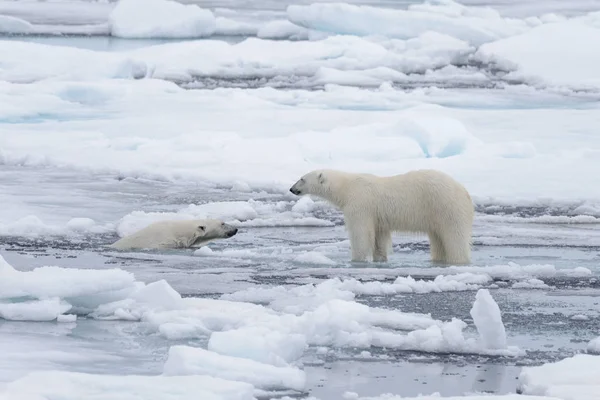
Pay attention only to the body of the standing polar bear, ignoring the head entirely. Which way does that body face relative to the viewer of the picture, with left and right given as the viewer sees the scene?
facing to the left of the viewer

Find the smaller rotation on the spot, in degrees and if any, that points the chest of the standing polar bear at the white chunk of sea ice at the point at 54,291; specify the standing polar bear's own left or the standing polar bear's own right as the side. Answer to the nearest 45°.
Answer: approximately 45° to the standing polar bear's own left

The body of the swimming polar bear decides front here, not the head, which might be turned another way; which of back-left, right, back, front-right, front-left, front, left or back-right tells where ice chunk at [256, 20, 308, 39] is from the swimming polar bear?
left

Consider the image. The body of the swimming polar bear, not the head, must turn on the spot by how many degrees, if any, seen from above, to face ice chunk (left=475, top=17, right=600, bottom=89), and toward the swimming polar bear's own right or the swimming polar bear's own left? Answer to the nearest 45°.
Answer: approximately 45° to the swimming polar bear's own left

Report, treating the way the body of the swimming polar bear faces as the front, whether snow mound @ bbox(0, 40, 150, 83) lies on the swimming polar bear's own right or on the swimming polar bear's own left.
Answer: on the swimming polar bear's own left

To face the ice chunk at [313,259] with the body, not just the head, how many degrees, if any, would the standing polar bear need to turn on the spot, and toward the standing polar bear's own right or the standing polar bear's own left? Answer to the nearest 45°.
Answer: approximately 45° to the standing polar bear's own left

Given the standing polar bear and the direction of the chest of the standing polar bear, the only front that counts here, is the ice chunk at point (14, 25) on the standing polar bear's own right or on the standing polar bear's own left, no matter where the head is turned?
on the standing polar bear's own right

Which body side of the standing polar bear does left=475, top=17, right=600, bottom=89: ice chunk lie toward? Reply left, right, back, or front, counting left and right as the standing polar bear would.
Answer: right

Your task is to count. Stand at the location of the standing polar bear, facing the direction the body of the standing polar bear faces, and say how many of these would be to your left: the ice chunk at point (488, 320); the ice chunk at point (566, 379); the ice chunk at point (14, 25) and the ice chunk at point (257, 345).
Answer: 3

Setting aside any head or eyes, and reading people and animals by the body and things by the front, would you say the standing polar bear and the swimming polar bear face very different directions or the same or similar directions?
very different directions

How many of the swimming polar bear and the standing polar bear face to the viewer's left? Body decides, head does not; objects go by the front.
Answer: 1

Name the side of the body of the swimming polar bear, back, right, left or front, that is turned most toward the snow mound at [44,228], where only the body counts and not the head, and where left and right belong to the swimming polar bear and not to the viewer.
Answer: back

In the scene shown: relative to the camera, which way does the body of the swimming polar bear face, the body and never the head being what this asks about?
to the viewer's right

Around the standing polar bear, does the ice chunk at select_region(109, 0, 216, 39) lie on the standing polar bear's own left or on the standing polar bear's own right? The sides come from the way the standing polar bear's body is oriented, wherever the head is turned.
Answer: on the standing polar bear's own right

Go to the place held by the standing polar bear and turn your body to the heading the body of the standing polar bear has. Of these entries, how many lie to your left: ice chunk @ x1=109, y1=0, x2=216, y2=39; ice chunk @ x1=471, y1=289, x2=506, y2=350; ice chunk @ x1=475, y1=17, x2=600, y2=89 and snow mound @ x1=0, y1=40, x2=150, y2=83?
1
